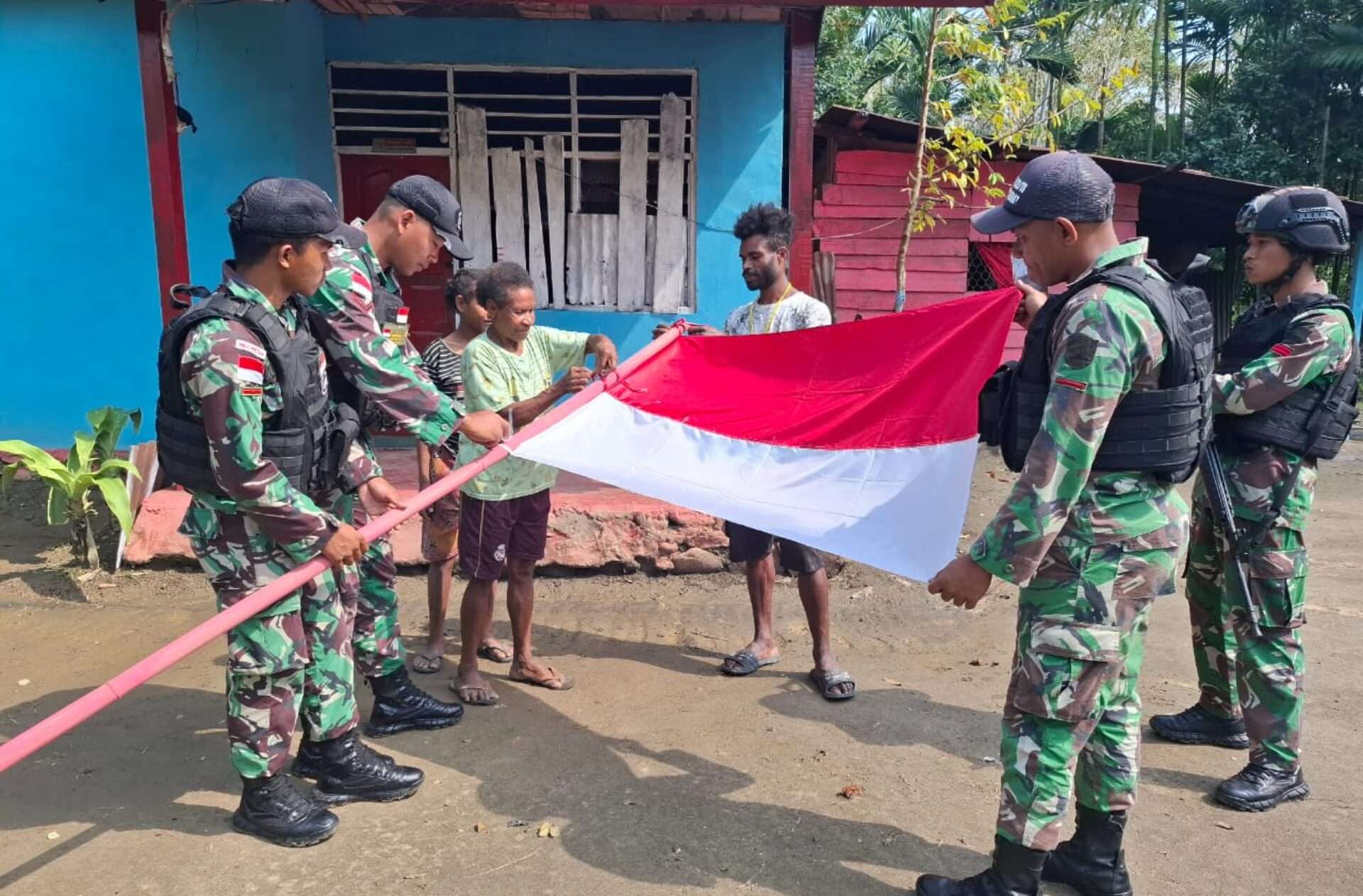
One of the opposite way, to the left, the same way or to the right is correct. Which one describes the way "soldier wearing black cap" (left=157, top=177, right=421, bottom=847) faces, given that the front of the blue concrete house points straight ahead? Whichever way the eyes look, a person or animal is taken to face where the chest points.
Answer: to the left

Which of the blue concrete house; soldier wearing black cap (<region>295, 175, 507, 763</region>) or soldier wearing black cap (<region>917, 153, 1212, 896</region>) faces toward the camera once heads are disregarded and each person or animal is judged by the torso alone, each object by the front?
the blue concrete house

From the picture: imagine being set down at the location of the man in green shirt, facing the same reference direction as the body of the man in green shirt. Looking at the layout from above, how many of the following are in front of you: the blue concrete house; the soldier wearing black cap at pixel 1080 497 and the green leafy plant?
1

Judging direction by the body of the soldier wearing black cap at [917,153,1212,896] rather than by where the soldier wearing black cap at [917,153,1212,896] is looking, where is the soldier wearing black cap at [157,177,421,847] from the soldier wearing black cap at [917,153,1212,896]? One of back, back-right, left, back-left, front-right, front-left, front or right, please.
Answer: front

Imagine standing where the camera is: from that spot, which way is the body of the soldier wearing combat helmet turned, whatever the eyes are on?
to the viewer's left

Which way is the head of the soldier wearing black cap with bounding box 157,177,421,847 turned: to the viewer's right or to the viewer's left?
to the viewer's right

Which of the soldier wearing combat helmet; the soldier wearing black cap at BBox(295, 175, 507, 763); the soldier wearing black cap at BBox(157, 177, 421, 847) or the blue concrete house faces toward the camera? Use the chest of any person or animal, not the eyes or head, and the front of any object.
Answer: the blue concrete house

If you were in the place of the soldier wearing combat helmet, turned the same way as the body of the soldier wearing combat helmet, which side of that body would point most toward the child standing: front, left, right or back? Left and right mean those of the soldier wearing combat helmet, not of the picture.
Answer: front

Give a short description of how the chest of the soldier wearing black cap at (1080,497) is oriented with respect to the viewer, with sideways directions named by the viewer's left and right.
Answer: facing to the left of the viewer

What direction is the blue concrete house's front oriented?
toward the camera

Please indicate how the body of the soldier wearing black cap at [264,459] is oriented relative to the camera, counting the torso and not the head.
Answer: to the viewer's right

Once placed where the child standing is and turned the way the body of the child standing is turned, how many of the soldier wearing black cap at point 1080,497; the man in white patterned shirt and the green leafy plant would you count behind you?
1

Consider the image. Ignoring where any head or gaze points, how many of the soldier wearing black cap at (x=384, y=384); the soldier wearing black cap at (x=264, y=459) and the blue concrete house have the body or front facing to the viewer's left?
0

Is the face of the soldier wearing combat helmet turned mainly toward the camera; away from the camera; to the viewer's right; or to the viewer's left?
to the viewer's left

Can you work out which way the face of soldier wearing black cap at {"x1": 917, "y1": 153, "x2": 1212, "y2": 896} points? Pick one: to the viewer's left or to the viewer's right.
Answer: to the viewer's left

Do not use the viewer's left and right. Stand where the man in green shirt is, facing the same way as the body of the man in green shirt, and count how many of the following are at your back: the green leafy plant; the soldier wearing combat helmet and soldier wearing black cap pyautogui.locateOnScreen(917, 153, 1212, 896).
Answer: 1

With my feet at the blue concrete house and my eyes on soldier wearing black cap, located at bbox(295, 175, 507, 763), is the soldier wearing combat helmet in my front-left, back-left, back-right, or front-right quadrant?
front-left

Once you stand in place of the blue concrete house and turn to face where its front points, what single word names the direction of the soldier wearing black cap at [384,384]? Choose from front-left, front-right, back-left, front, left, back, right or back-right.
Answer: front

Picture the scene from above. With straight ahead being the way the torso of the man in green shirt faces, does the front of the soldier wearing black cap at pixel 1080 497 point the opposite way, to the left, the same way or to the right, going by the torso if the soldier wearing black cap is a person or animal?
the opposite way

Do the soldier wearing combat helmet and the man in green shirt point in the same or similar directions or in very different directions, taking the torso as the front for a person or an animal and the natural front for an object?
very different directions

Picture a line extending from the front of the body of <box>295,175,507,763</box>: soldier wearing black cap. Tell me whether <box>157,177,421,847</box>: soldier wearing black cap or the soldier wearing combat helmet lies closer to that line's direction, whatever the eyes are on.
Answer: the soldier wearing combat helmet
